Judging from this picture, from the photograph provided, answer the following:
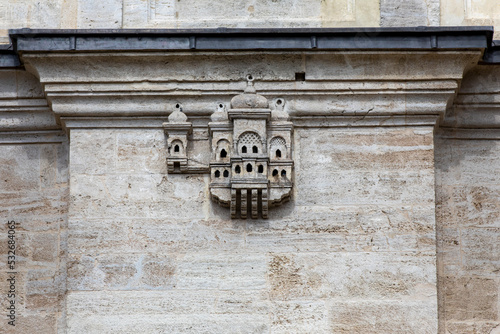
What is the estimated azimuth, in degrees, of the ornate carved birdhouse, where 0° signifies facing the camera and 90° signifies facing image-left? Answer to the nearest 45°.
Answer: approximately 0°
